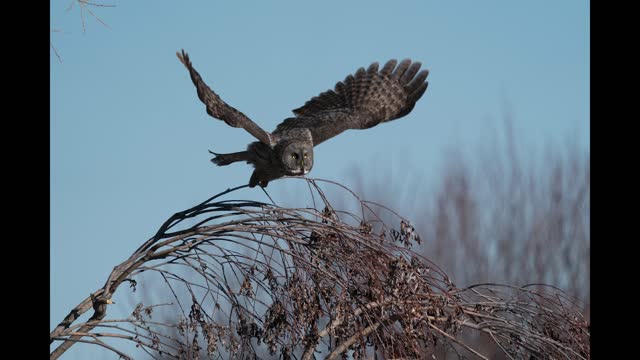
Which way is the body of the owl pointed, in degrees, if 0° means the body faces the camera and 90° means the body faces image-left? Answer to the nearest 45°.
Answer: approximately 315°
